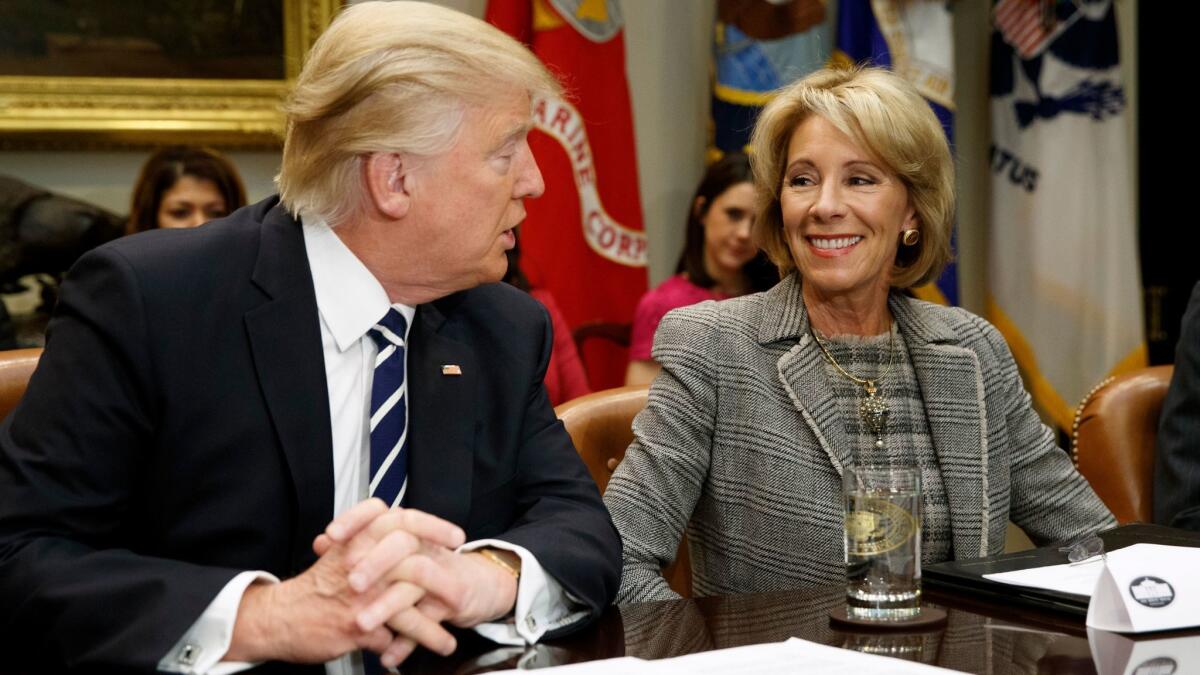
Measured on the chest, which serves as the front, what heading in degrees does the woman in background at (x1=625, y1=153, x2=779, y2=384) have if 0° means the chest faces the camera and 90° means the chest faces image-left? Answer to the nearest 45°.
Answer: approximately 315°

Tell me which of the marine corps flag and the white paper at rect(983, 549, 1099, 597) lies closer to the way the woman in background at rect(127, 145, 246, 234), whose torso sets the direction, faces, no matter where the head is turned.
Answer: the white paper

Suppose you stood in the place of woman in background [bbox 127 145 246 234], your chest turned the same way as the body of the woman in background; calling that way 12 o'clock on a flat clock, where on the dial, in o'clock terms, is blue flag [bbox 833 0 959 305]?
The blue flag is roughly at 9 o'clock from the woman in background.

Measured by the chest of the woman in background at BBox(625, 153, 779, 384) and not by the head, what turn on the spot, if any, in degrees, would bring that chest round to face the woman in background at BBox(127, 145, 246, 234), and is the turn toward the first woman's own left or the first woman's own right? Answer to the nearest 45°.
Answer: approximately 135° to the first woman's own right

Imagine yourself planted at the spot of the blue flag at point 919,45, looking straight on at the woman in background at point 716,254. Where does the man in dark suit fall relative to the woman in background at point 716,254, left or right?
left

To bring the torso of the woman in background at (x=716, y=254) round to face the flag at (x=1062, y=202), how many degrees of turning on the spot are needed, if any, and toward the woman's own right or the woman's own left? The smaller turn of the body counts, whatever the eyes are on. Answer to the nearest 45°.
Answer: approximately 90° to the woman's own left

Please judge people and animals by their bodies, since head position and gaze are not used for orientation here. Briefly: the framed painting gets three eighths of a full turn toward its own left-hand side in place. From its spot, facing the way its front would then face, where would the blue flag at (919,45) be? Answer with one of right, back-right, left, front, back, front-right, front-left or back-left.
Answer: front-right

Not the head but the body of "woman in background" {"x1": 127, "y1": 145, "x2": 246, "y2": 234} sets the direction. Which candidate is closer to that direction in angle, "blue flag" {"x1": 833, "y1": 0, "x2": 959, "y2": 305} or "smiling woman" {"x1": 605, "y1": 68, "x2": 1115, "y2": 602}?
the smiling woman

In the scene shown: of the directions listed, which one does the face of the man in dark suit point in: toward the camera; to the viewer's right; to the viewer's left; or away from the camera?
to the viewer's right

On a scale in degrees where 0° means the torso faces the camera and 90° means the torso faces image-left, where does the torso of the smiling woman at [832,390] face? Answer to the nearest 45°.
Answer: approximately 0°

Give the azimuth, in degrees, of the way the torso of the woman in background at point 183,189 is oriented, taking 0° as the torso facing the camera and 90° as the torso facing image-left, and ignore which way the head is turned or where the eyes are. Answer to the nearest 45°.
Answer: approximately 0°

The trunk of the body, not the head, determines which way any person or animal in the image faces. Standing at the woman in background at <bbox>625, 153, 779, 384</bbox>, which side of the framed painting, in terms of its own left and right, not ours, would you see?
left

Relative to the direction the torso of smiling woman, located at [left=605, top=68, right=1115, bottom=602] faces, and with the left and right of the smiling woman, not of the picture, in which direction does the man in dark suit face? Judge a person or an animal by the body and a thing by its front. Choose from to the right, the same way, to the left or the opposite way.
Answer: to the left
